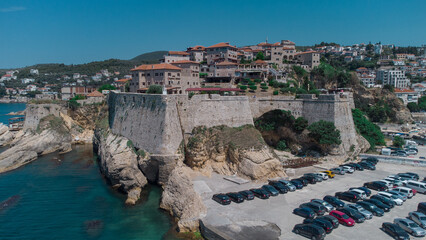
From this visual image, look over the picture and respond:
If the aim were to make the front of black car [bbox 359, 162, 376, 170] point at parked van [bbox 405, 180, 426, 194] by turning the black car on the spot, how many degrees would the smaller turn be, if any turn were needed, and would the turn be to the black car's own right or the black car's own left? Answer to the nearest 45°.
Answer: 0° — it already faces it

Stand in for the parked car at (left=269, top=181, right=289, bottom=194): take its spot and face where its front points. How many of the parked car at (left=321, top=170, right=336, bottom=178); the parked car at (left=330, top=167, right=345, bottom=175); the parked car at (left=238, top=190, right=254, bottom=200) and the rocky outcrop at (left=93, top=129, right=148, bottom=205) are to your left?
2

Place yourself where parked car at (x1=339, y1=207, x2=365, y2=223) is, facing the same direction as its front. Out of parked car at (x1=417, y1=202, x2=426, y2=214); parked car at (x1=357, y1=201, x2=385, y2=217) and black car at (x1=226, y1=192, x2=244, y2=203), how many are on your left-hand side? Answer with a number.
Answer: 2

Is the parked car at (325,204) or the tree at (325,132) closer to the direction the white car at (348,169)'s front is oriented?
the parked car

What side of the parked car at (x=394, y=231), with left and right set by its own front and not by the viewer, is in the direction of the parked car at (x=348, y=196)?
back
